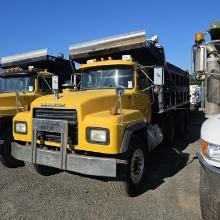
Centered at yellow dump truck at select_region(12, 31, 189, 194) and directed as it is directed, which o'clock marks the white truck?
The white truck is roughly at 9 o'clock from the yellow dump truck.

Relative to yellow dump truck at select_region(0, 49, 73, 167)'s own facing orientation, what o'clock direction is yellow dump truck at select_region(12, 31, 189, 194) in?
yellow dump truck at select_region(12, 31, 189, 194) is roughly at 10 o'clock from yellow dump truck at select_region(0, 49, 73, 167).

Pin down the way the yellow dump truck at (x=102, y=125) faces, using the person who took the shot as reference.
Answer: facing the viewer and to the left of the viewer

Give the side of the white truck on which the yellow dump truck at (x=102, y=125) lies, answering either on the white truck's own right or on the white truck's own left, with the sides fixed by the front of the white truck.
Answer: on the white truck's own right

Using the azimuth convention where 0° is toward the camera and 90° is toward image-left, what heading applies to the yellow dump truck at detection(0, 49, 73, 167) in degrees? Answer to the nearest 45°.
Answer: approximately 45°

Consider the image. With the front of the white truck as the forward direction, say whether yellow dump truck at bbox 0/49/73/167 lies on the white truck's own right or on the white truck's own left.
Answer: on the white truck's own right

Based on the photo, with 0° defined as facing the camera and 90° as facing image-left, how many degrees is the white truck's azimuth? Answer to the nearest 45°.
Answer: approximately 0°

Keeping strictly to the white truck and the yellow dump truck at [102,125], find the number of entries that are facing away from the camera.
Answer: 0

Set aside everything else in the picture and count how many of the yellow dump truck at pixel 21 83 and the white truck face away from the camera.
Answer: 0
